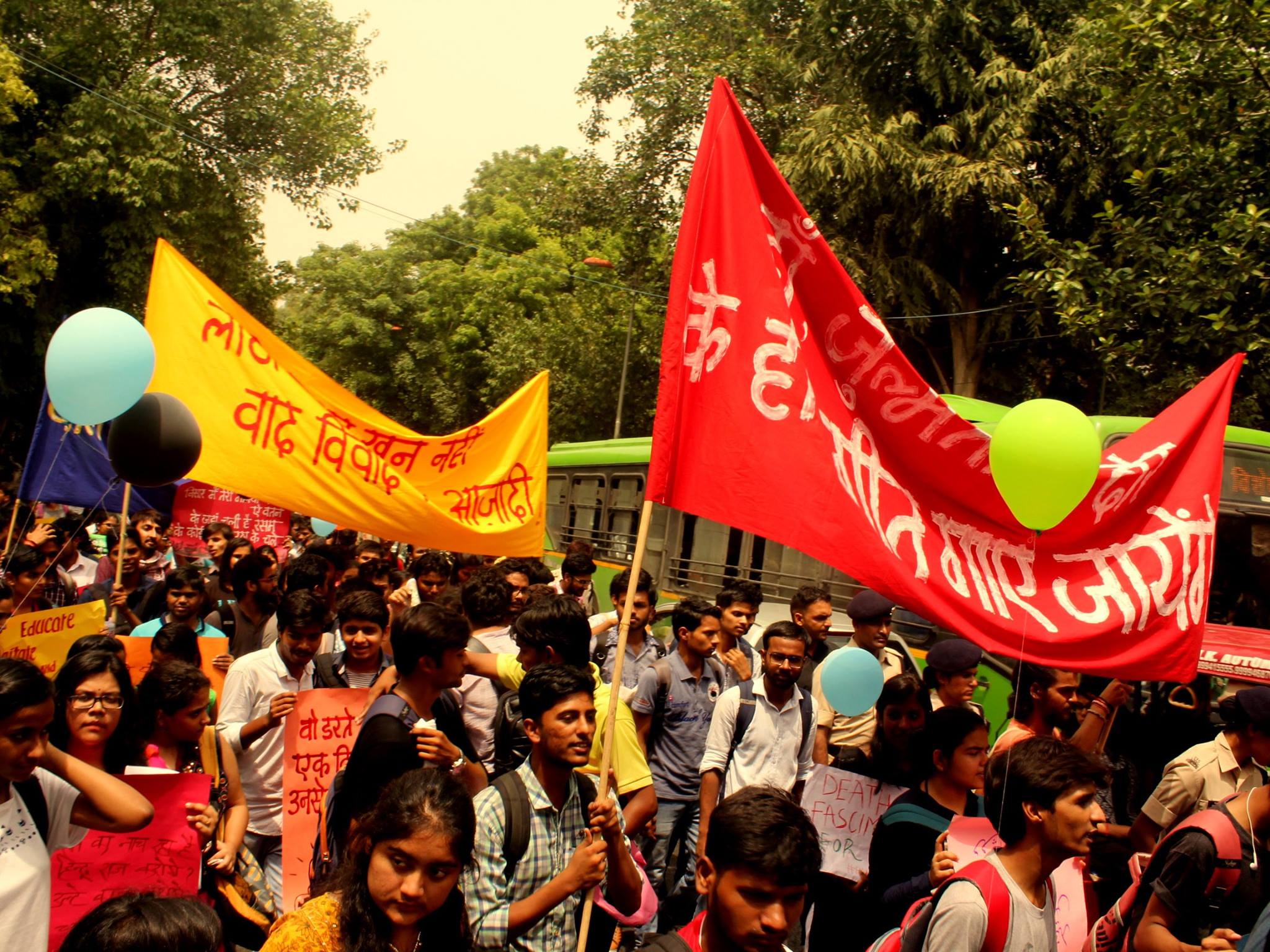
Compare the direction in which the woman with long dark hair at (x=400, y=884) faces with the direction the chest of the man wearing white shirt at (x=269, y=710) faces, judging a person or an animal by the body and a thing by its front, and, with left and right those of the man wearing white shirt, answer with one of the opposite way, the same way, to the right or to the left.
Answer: the same way

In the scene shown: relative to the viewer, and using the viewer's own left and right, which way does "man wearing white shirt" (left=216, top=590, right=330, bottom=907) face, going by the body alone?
facing the viewer and to the right of the viewer

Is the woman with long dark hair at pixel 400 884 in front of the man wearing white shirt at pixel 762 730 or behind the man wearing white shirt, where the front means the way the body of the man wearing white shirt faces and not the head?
in front

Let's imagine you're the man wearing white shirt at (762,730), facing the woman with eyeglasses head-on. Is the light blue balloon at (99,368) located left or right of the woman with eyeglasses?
right

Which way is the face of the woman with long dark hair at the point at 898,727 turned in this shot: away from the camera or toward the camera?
toward the camera

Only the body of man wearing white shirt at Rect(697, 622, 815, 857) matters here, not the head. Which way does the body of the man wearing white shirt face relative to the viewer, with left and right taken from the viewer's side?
facing the viewer

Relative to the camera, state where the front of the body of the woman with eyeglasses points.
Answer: toward the camera

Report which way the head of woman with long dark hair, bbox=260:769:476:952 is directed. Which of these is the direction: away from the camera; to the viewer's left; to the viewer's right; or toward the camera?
toward the camera

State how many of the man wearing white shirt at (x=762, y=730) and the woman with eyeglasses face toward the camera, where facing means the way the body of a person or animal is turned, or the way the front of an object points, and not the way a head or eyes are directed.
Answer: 2

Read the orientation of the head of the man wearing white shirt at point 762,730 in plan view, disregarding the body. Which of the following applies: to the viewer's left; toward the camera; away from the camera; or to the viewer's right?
toward the camera

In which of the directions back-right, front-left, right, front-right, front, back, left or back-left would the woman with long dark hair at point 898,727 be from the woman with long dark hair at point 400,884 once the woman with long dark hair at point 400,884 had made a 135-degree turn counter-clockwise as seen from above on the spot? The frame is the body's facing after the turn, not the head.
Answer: front-right

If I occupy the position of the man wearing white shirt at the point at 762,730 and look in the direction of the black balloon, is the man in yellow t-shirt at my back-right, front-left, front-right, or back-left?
front-left

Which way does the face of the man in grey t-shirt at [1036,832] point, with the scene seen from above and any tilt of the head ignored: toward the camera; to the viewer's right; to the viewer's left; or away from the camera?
to the viewer's right

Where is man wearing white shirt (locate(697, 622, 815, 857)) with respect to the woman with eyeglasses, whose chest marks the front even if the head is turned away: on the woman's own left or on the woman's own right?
on the woman's own left
